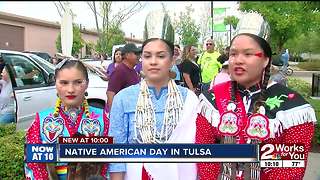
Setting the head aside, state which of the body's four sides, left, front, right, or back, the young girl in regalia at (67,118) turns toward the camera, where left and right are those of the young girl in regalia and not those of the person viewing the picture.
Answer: front

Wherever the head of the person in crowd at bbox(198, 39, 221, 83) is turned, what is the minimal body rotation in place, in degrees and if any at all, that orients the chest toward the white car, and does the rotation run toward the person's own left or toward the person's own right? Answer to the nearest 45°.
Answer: approximately 45° to the person's own right

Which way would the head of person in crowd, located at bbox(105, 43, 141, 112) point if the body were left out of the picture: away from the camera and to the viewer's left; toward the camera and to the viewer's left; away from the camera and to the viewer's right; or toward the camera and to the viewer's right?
toward the camera and to the viewer's right

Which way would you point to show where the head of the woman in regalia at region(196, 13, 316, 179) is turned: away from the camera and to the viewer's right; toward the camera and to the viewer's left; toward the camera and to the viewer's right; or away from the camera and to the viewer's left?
toward the camera and to the viewer's left

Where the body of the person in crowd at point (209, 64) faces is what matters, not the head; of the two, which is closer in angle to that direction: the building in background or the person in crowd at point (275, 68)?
the person in crowd

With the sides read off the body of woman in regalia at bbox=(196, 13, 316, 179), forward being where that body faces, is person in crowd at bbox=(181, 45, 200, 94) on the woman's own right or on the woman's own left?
on the woman's own right

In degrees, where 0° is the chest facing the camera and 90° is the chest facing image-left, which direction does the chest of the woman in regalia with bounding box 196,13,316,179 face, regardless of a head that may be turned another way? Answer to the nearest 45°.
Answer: approximately 45°

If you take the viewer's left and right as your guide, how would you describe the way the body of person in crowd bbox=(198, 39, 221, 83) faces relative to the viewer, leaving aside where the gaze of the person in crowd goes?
facing the viewer

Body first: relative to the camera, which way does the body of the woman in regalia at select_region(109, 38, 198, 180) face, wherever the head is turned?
toward the camera
